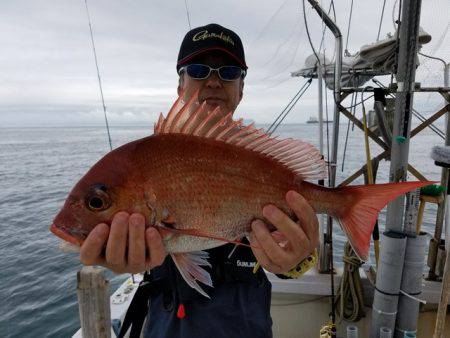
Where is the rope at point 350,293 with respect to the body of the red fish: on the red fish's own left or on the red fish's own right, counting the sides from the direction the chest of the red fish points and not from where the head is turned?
on the red fish's own right

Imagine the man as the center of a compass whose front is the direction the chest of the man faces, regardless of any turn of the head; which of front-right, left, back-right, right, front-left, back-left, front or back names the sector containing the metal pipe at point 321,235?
back-left

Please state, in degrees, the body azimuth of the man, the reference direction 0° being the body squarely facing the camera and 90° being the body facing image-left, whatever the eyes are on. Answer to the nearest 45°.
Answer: approximately 0°

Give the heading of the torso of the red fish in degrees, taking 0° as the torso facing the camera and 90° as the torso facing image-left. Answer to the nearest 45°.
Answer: approximately 90°

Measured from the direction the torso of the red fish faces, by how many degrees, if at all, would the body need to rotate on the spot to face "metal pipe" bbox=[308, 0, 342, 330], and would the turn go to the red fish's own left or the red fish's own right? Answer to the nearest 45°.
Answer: approximately 135° to the red fish's own right

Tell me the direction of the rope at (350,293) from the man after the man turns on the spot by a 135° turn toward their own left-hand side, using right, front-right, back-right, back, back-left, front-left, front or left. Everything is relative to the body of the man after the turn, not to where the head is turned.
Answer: front

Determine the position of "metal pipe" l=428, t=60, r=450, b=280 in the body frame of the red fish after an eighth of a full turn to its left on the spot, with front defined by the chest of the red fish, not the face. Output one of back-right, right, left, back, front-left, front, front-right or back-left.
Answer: back
